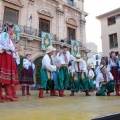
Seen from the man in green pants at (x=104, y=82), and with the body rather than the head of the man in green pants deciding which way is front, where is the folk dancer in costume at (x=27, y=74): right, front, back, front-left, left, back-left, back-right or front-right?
right

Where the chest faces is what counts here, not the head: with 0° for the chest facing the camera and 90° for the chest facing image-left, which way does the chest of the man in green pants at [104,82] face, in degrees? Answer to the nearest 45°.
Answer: approximately 0°

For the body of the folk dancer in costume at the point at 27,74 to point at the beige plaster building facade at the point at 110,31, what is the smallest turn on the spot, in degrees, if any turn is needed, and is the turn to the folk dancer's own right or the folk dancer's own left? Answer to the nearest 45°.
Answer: approximately 90° to the folk dancer's own left

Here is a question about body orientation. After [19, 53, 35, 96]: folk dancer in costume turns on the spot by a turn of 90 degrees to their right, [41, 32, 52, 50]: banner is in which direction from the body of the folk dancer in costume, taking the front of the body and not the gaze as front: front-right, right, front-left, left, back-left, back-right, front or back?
back-right

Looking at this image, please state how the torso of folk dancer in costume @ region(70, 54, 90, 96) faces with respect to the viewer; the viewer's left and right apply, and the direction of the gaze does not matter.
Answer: facing the viewer

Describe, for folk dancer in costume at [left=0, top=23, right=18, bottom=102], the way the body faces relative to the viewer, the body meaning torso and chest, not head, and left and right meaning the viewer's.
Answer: facing to the right of the viewer

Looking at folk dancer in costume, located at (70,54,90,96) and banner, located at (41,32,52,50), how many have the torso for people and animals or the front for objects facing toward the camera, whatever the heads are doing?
2

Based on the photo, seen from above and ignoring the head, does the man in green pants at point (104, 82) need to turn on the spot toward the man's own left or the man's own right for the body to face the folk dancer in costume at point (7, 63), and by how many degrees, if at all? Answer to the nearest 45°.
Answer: approximately 45° to the man's own right

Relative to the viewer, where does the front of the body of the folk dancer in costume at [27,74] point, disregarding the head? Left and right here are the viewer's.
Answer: facing the viewer and to the right of the viewer

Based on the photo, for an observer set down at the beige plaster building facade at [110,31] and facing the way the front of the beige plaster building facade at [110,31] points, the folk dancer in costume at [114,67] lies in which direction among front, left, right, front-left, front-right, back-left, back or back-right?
front-left

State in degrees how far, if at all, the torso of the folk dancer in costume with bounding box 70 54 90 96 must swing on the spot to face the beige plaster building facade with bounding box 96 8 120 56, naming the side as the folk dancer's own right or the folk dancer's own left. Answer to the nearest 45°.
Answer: approximately 180°

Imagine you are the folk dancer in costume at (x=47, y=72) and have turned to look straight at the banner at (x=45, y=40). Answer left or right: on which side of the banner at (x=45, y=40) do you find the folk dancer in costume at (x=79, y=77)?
right
